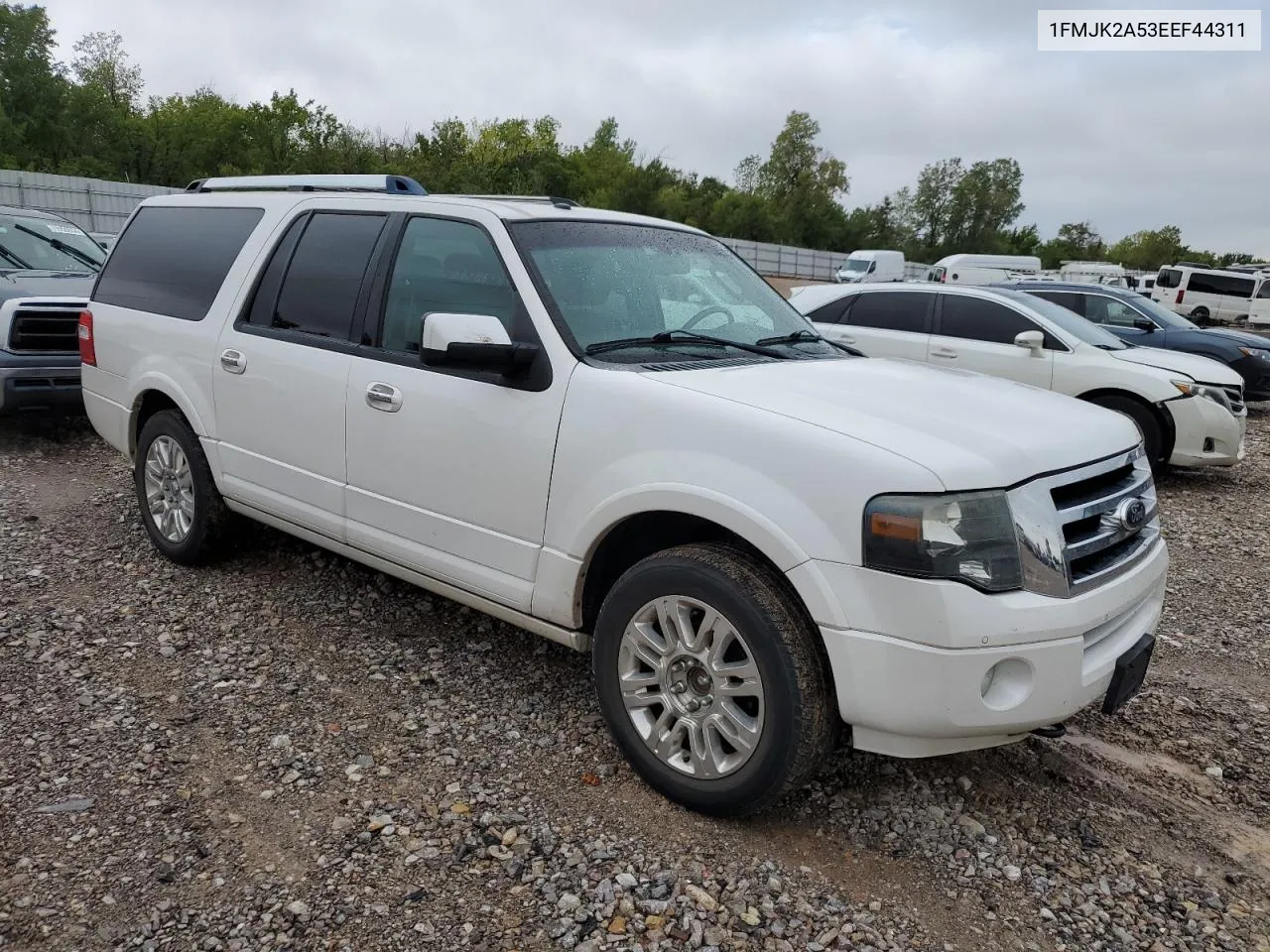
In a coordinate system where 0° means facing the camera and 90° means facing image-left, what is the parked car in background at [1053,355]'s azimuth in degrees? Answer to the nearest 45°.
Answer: approximately 315°

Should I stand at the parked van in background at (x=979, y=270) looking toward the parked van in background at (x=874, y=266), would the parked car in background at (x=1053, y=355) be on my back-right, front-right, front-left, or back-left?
back-left

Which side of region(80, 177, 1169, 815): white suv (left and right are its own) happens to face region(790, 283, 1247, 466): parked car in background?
left

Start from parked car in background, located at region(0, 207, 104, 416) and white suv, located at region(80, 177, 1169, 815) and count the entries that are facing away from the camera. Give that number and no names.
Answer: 0

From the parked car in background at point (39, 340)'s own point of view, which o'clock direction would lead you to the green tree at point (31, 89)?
The green tree is roughly at 6 o'clock from the parked car in background.

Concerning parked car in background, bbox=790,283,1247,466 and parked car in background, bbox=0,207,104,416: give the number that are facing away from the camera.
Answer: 0

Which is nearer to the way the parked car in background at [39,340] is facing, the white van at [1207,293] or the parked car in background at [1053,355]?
the parked car in background

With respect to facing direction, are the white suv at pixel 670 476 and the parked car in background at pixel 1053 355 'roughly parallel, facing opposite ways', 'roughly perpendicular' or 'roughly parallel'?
roughly parallel

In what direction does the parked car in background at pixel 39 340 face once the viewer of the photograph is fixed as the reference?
facing the viewer
